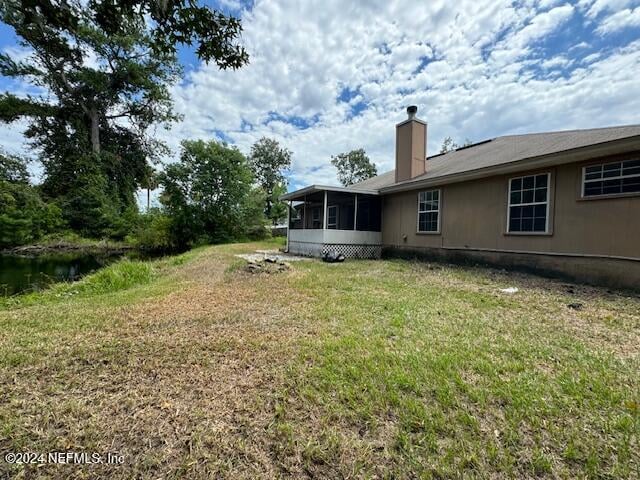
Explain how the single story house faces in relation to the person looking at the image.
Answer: facing away from the viewer and to the right of the viewer

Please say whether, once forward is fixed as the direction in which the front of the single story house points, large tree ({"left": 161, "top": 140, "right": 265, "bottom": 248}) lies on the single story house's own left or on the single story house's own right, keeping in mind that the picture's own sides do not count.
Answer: on the single story house's own left

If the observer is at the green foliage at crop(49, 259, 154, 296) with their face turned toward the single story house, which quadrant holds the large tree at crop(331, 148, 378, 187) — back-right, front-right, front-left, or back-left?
front-left

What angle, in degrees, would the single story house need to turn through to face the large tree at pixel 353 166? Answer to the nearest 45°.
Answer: approximately 90° to its left

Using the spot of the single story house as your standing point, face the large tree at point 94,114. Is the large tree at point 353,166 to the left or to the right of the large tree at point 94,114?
right

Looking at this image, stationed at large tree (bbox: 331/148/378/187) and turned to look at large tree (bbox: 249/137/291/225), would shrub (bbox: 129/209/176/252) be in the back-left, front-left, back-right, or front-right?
front-left

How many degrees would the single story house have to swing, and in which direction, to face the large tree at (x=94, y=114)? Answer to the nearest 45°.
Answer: approximately 135° to its left

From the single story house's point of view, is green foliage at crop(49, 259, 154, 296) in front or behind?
behind

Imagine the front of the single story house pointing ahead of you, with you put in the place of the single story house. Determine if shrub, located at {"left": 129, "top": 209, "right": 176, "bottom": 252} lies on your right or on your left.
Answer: on your left

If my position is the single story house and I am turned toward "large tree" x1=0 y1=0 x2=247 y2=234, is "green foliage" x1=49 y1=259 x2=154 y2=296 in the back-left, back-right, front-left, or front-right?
front-left

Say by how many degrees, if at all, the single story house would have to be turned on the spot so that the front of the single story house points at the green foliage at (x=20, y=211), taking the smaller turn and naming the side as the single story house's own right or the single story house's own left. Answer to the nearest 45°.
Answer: approximately 135° to the single story house's own left

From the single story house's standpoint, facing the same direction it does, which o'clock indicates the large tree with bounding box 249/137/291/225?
The large tree is roughly at 9 o'clock from the single story house.
